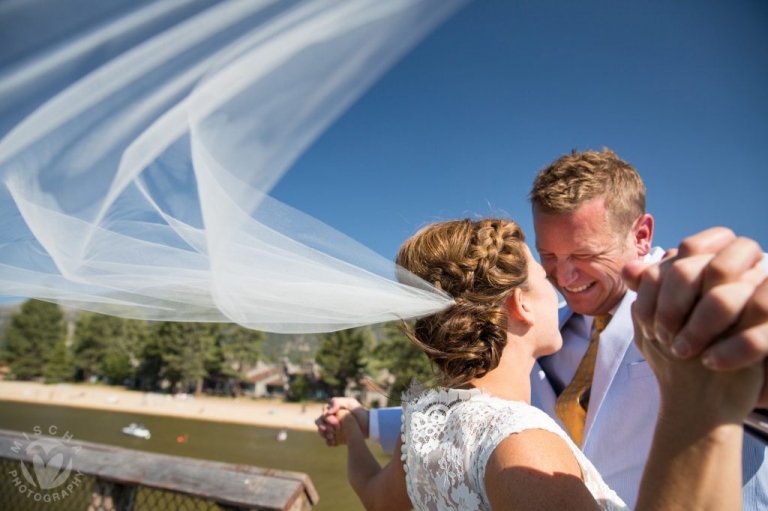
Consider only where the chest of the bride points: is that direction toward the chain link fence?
no

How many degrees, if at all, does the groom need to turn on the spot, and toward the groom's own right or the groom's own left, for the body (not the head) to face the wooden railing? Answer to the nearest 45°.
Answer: approximately 45° to the groom's own right

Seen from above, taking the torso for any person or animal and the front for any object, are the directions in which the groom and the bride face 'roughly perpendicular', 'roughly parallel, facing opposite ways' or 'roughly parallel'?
roughly parallel, facing opposite ways

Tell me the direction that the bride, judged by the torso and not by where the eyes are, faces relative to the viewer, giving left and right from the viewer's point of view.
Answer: facing away from the viewer and to the right of the viewer

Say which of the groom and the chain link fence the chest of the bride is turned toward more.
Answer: the groom

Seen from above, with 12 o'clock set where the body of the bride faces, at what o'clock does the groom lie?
The groom is roughly at 11 o'clock from the bride.

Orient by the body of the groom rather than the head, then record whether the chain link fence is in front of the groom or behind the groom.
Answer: in front

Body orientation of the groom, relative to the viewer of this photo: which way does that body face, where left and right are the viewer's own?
facing the viewer and to the left of the viewer
